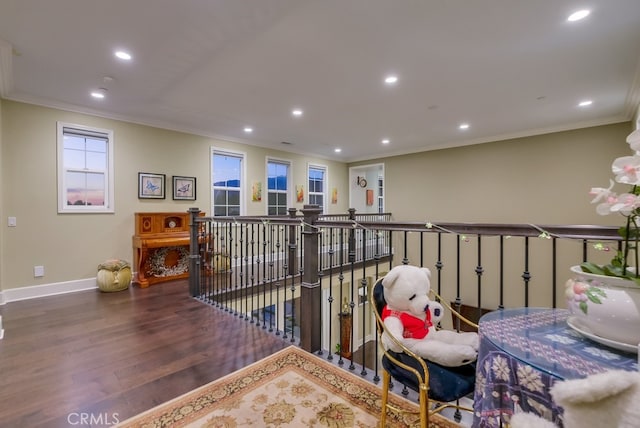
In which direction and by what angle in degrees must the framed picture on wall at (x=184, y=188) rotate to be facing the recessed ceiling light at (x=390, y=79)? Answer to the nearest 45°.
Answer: approximately 45° to its left

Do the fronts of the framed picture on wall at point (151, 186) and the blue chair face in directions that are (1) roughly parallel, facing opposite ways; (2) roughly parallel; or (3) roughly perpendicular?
roughly parallel

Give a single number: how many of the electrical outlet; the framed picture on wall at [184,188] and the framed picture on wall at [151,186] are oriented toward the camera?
3

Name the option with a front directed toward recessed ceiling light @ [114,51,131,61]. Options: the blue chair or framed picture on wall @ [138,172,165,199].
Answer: the framed picture on wall

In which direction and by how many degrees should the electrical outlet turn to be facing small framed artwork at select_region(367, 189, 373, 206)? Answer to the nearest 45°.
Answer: approximately 90° to its left

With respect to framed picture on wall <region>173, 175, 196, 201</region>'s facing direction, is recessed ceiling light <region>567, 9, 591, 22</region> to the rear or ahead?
ahead

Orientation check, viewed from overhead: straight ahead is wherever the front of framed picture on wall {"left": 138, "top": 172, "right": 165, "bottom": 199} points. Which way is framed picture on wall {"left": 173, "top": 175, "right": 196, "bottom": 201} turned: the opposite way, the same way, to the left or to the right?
the same way

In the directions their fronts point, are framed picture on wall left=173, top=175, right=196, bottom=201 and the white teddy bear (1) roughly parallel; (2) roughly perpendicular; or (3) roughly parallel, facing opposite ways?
roughly parallel

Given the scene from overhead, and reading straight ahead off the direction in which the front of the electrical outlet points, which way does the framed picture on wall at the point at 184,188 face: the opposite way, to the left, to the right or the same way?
the same way

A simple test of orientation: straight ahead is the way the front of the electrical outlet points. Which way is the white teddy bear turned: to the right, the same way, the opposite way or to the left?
the same way

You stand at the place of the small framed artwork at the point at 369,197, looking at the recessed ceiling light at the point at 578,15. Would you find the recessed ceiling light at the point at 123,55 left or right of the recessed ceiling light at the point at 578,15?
right

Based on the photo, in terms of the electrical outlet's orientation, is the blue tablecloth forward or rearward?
forward

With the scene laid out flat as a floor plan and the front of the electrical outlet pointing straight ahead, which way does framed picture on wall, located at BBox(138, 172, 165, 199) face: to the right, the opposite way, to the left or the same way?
the same way

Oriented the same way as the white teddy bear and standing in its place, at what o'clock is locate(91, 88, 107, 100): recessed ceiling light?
The recessed ceiling light is roughly at 5 o'clock from the white teddy bear.

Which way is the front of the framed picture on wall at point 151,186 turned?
toward the camera
